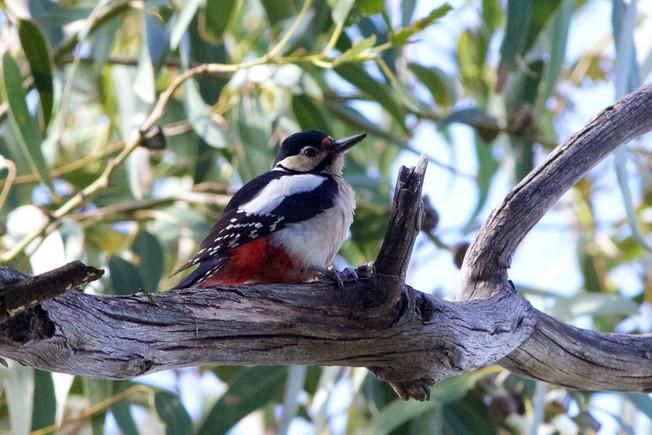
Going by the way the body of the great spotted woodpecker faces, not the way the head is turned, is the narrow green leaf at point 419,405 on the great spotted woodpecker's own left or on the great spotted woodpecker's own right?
on the great spotted woodpecker's own left

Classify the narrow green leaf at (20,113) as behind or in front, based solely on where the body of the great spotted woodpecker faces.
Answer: behind

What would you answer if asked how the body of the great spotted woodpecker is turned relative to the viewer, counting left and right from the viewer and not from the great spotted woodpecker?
facing to the right of the viewer

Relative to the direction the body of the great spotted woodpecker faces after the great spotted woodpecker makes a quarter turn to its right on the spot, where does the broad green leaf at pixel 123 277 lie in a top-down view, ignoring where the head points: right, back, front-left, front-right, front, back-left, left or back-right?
back-right

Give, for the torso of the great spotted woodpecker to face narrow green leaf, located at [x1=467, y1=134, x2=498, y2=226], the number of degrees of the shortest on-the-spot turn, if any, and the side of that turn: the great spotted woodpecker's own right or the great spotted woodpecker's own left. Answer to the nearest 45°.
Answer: approximately 45° to the great spotted woodpecker's own left

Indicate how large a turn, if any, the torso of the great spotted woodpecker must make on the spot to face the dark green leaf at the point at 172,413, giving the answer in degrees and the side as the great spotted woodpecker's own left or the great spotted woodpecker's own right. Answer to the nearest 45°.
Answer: approximately 135° to the great spotted woodpecker's own left
